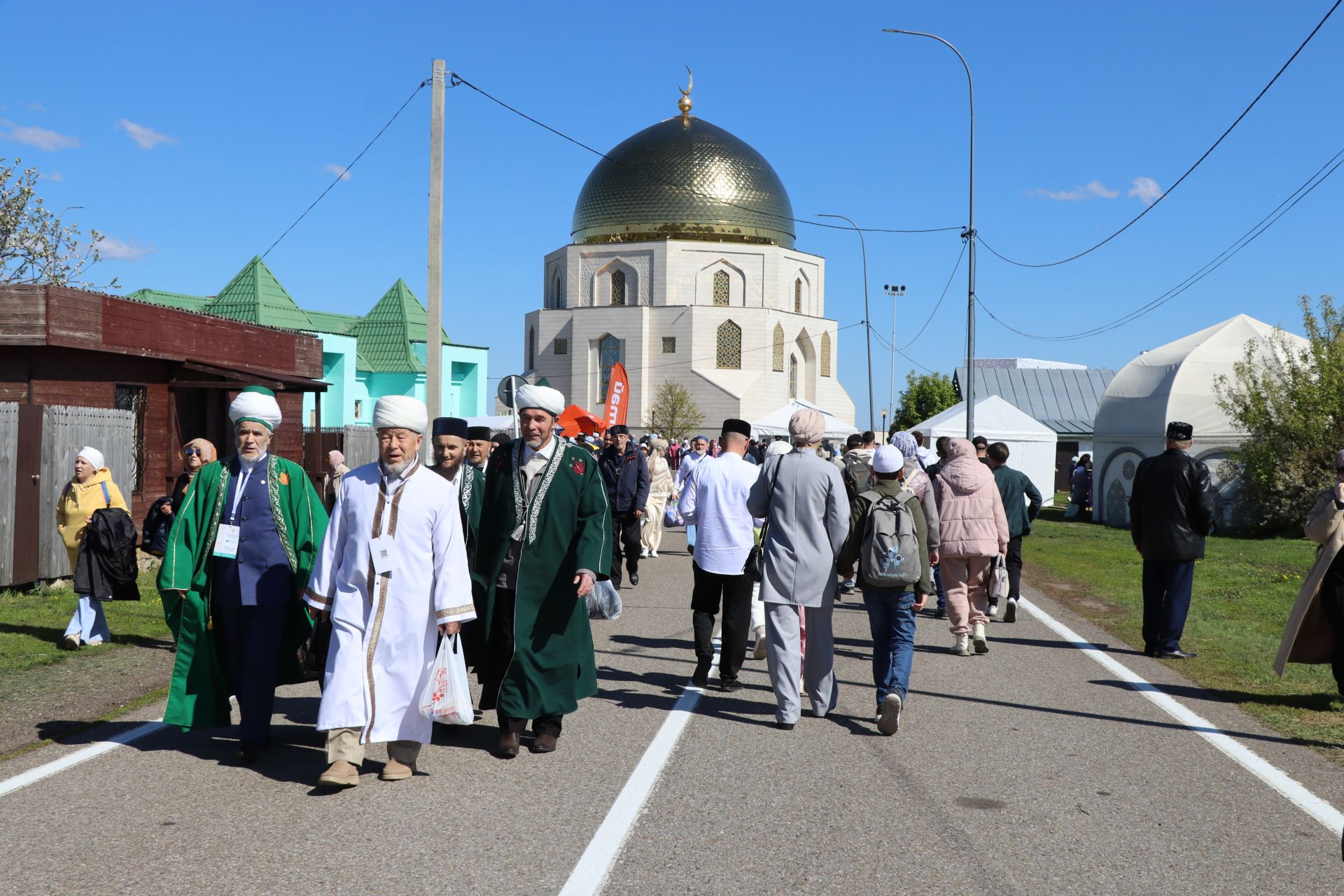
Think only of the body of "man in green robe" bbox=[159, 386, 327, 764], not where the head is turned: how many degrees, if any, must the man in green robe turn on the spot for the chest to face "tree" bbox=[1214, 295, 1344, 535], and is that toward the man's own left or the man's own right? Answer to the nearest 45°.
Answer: approximately 135° to the man's own left

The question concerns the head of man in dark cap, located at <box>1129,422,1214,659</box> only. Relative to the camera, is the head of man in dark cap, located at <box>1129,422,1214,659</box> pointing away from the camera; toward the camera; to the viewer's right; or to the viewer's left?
away from the camera

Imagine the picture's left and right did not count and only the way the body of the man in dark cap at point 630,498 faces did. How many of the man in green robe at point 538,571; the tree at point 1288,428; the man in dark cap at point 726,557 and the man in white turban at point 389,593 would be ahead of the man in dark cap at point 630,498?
3

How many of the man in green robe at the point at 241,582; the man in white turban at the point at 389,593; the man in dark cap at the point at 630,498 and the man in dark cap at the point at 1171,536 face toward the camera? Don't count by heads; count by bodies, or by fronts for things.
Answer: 3

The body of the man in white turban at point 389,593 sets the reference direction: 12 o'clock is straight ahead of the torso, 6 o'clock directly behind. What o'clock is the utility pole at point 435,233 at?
The utility pole is roughly at 6 o'clock from the man in white turban.
